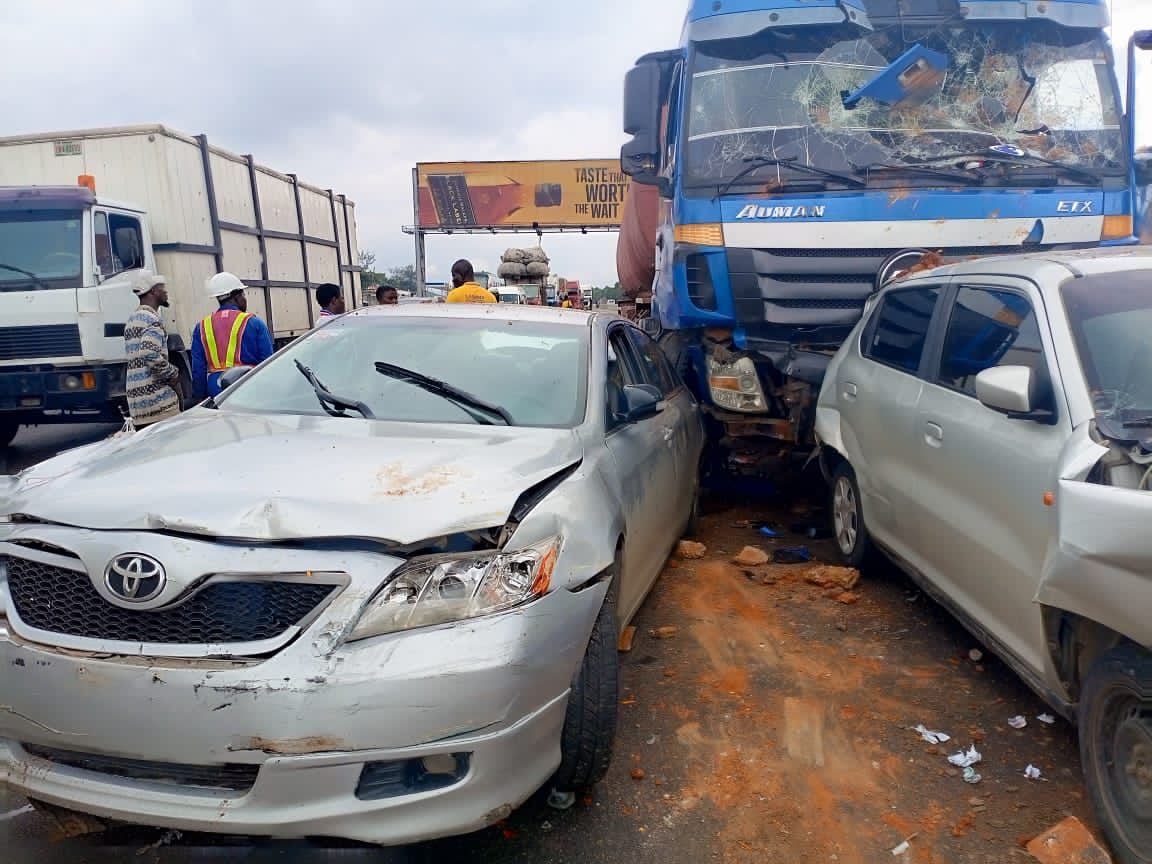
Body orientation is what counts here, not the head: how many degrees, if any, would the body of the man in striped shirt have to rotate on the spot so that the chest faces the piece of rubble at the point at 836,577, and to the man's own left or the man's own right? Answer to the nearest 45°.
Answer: approximately 45° to the man's own right

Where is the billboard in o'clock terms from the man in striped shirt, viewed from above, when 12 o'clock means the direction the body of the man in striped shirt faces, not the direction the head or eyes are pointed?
The billboard is roughly at 10 o'clock from the man in striped shirt.

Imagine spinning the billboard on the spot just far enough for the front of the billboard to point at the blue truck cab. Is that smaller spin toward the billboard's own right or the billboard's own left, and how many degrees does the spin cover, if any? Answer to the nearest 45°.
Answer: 0° — it already faces it

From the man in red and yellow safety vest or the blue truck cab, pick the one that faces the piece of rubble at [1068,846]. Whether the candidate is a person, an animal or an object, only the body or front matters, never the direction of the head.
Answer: the blue truck cab

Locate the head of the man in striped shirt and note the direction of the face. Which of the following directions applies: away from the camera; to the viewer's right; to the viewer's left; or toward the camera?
to the viewer's right

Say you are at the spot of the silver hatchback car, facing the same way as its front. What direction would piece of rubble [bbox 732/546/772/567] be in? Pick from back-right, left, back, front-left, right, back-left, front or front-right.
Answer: back

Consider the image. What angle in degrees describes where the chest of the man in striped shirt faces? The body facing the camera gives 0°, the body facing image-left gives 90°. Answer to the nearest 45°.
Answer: approximately 270°

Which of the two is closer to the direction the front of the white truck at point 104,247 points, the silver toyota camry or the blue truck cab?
the silver toyota camry

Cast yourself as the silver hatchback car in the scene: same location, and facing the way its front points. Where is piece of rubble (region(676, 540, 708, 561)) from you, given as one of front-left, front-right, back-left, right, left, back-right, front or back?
back

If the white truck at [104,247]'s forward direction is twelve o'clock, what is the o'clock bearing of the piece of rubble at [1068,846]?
The piece of rubble is roughly at 10 o'clock from the white truck.
